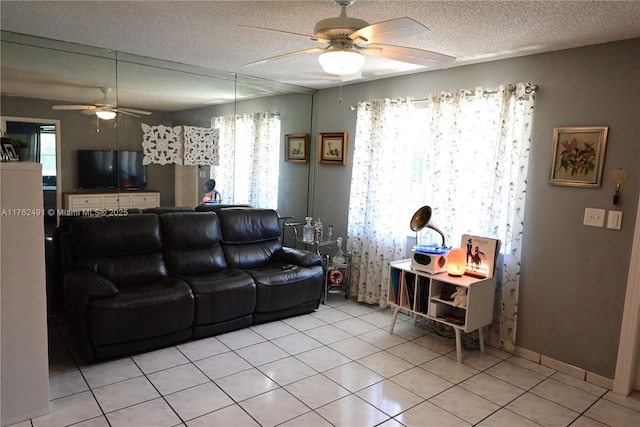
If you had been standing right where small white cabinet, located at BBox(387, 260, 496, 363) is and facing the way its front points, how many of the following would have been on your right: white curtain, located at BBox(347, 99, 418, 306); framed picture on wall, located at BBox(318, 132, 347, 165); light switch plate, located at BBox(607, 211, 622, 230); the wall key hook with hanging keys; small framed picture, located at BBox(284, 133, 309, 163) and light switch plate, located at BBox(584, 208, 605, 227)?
3

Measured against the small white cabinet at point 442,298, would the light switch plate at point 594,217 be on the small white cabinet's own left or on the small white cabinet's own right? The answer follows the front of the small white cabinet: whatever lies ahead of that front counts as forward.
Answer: on the small white cabinet's own left

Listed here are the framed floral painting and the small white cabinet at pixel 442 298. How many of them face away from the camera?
0

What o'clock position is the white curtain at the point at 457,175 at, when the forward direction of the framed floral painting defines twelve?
The white curtain is roughly at 2 o'clock from the framed floral painting.

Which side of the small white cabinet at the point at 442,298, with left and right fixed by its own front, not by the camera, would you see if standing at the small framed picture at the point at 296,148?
right

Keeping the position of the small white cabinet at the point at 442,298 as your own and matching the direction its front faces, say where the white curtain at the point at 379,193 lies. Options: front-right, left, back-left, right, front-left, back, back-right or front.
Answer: right

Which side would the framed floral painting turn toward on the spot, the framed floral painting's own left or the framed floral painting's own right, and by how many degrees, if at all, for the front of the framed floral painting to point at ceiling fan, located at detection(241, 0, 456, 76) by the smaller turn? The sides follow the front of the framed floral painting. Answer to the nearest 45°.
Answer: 0° — it already faces it

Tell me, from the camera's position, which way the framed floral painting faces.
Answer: facing the viewer and to the left of the viewer

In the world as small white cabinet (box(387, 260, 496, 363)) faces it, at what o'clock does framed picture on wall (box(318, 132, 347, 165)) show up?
The framed picture on wall is roughly at 3 o'clock from the small white cabinet.

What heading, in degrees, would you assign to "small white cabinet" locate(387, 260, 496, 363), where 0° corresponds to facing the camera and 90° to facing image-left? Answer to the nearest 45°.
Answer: approximately 45°
